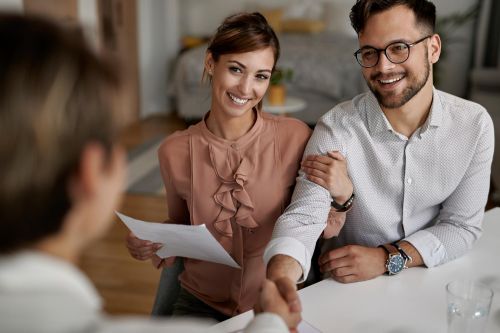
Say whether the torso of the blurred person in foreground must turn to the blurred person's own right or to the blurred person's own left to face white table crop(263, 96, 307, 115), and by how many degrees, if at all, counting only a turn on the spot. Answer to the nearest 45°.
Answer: approximately 45° to the blurred person's own left

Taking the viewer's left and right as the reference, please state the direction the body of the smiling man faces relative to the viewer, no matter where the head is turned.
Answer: facing the viewer and to the left of the viewer

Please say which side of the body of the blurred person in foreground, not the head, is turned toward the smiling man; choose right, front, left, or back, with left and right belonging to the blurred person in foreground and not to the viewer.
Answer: front

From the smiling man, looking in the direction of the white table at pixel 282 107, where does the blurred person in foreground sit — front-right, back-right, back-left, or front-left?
back-left

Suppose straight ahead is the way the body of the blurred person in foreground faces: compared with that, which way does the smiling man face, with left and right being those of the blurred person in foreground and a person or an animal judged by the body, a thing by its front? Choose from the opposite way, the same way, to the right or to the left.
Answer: the opposite way

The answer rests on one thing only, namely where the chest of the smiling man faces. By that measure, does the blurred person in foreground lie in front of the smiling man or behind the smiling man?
in front

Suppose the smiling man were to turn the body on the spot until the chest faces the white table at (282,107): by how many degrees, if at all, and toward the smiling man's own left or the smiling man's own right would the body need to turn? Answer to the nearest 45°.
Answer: approximately 135° to the smiling man's own right

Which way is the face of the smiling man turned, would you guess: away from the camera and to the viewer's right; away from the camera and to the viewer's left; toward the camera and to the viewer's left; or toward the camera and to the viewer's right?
toward the camera and to the viewer's left

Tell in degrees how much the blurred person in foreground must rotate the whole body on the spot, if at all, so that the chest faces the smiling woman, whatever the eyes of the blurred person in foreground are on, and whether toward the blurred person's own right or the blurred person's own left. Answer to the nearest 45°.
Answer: approximately 45° to the blurred person's own left

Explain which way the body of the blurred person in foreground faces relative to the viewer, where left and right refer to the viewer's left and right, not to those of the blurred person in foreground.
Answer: facing away from the viewer and to the right of the viewer
